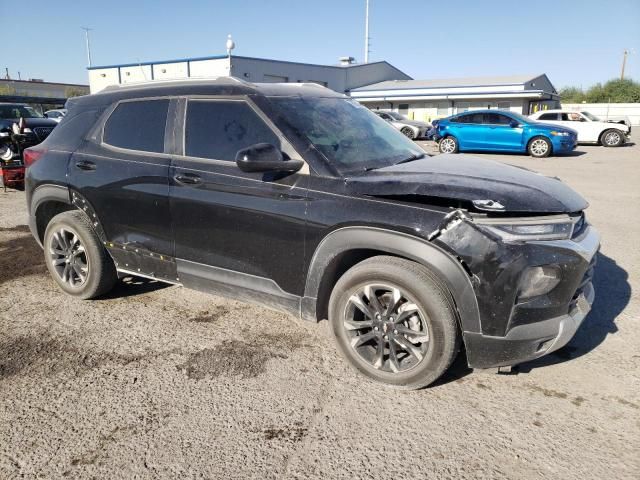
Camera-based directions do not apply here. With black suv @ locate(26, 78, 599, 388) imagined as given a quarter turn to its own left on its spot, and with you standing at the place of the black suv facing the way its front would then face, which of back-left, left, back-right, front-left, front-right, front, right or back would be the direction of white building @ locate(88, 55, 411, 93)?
front-left

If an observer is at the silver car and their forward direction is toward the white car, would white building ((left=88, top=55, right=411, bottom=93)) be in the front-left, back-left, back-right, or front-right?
back-left

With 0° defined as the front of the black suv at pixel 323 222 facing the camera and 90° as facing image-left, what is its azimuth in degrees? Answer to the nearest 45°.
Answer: approximately 315°

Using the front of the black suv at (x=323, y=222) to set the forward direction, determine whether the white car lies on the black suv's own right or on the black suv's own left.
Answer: on the black suv's own left

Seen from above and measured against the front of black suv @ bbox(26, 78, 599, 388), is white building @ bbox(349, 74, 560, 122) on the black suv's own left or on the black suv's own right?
on the black suv's own left

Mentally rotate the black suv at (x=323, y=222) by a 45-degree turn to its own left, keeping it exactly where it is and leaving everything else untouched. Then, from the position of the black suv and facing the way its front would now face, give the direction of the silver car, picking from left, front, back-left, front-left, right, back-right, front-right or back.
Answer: left

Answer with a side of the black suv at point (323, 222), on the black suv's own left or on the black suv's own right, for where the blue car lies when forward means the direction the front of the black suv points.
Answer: on the black suv's own left
